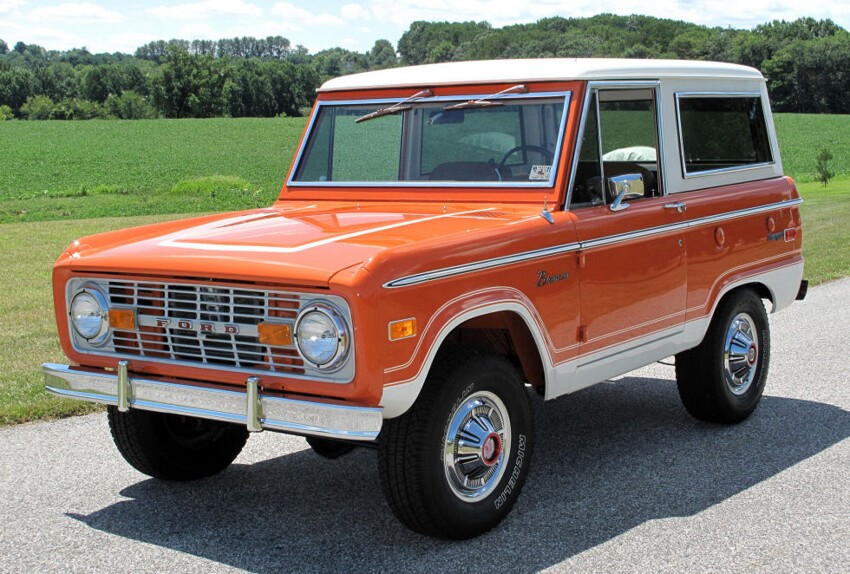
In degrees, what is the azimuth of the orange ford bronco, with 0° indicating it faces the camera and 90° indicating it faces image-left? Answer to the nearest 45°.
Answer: approximately 45°
